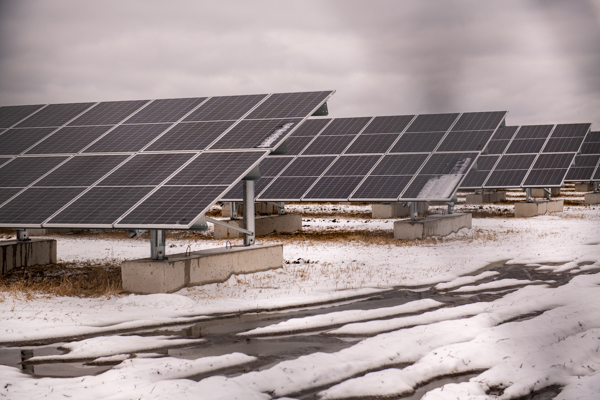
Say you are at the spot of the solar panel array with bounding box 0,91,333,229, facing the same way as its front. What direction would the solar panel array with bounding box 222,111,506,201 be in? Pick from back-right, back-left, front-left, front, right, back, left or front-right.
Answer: back

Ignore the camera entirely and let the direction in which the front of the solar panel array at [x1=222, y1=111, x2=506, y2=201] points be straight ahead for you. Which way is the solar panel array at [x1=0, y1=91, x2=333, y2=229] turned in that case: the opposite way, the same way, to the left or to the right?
the same way

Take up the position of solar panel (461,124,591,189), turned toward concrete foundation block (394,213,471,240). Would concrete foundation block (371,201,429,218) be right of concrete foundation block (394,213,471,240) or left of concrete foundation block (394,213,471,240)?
right

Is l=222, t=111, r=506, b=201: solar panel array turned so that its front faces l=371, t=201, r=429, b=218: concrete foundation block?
no

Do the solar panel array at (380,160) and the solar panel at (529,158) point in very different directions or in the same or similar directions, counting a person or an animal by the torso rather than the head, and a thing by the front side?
same or similar directions

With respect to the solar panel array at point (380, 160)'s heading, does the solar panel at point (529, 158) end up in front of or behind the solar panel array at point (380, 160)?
behind

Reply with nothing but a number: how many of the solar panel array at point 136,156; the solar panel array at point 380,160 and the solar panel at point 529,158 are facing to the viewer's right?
0

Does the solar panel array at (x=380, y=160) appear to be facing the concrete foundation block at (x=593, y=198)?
no

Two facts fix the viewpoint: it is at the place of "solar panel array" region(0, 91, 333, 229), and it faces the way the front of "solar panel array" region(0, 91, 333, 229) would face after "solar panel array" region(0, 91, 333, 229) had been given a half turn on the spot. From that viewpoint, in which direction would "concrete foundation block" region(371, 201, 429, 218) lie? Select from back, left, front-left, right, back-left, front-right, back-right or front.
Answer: front

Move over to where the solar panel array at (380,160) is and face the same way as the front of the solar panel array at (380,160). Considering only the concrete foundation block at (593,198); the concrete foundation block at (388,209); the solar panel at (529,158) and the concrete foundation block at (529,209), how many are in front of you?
0

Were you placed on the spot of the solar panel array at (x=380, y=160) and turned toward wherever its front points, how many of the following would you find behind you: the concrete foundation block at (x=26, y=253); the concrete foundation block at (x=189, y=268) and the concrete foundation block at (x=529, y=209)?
1

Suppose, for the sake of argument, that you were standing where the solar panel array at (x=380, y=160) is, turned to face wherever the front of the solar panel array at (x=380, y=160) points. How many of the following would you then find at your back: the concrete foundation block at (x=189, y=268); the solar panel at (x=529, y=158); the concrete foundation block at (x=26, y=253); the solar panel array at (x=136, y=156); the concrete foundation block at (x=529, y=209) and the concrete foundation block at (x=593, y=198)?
3

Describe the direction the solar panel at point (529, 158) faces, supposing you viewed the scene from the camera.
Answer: facing the viewer and to the left of the viewer

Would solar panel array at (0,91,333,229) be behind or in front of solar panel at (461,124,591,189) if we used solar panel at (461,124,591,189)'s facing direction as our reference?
in front
